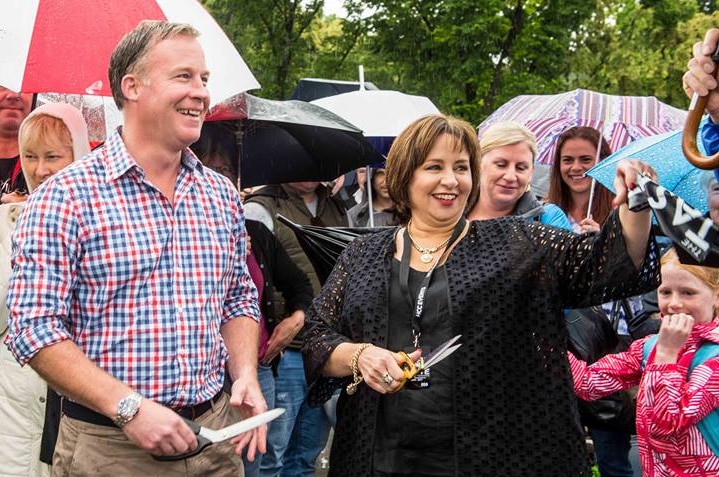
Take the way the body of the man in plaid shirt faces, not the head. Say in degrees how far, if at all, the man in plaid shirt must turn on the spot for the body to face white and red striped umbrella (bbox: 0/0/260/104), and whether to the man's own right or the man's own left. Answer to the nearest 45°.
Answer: approximately 135° to the man's own left

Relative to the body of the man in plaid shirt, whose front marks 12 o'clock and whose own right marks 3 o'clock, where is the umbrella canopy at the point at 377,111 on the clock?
The umbrella canopy is roughly at 8 o'clock from the man in plaid shirt.

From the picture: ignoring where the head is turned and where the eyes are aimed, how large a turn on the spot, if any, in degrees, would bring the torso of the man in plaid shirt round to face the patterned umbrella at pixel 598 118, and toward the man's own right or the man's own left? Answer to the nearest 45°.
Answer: approximately 90° to the man's own left

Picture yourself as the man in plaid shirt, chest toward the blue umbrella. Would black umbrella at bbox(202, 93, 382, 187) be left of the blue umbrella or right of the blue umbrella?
left

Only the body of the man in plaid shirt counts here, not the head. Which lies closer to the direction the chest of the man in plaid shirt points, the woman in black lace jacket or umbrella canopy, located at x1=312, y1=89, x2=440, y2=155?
the woman in black lace jacket

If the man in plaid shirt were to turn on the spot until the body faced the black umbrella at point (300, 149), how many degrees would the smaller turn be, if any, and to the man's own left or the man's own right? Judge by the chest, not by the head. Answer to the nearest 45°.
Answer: approximately 135° to the man's own left

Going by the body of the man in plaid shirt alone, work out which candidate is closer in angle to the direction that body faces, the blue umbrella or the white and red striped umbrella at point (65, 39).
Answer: the blue umbrella

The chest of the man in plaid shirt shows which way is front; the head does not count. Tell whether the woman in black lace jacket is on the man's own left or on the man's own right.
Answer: on the man's own left

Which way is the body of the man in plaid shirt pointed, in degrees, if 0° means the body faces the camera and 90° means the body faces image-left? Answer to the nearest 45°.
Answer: approximately 315°

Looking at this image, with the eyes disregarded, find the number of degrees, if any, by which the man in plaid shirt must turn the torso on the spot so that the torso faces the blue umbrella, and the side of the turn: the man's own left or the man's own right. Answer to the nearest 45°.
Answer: approximately 90° to the man's own left
